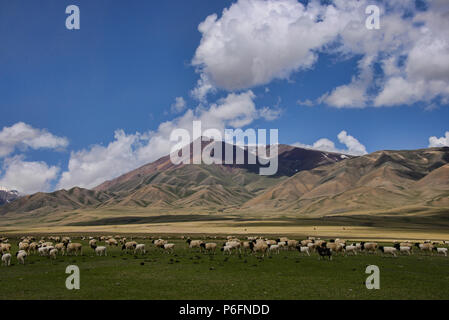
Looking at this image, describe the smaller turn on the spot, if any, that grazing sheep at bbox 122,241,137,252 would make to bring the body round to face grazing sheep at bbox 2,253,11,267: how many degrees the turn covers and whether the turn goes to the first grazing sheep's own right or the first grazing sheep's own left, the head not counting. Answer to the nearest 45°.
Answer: approximately 45° to the first grazing sheep's own left

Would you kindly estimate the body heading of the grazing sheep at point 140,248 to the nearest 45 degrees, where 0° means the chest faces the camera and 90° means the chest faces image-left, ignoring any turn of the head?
approximately 90°

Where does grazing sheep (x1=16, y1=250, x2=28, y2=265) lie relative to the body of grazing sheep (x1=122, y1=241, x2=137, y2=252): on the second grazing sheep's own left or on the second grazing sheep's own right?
on the second grazing sheep's own left

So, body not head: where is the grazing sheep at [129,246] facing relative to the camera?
to the viewer's left

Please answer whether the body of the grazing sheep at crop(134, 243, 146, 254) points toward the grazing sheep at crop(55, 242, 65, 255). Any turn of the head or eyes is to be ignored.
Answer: yes

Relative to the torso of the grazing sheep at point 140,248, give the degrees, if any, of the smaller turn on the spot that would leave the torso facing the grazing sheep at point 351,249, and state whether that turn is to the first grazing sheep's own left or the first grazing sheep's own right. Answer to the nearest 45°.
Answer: approximately 180°
